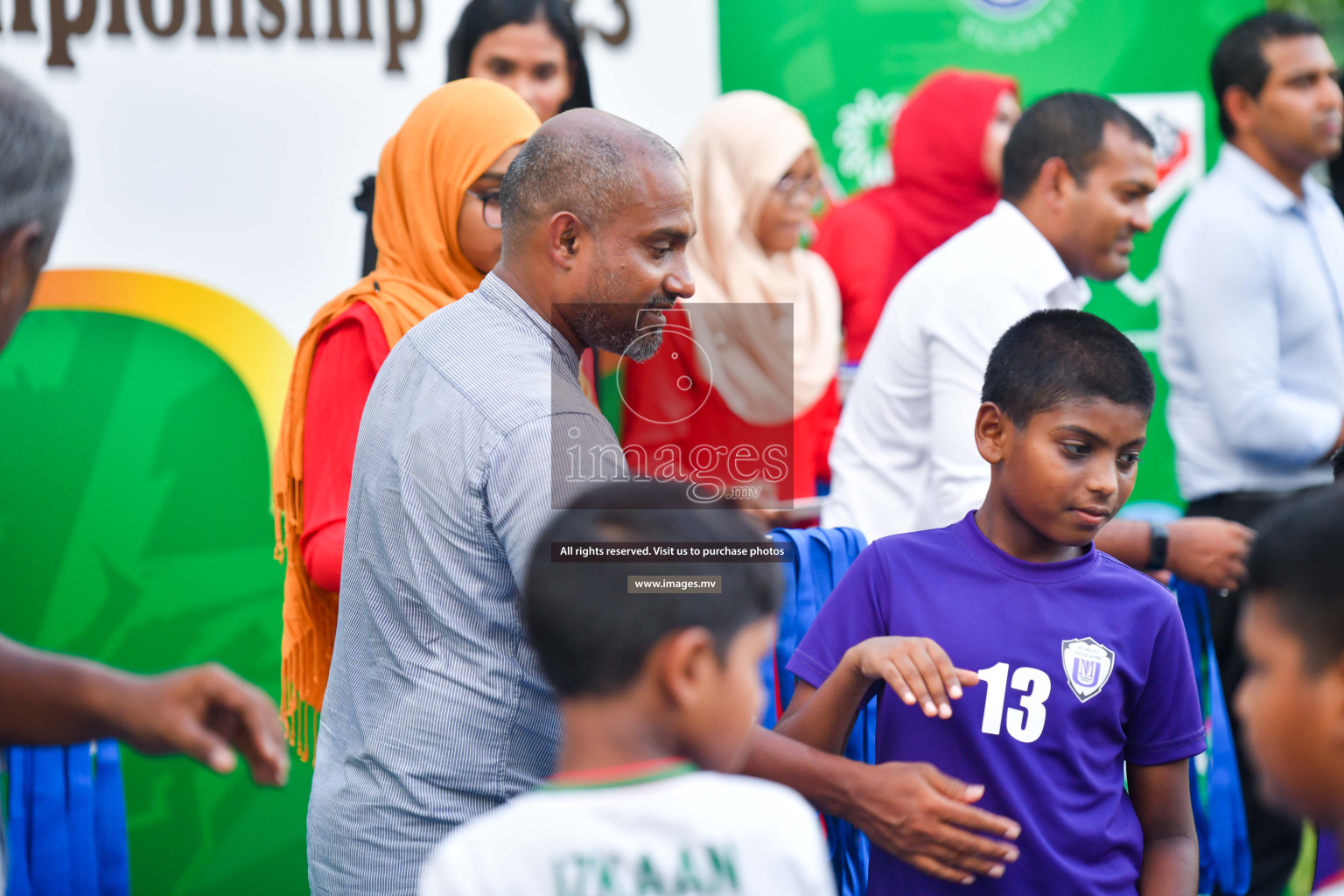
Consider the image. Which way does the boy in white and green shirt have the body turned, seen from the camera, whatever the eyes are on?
away from the camera

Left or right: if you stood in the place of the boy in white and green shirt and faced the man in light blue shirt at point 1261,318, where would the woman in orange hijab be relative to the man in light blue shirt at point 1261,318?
left

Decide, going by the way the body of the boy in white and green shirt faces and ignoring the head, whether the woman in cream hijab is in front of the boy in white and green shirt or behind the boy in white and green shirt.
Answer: in front

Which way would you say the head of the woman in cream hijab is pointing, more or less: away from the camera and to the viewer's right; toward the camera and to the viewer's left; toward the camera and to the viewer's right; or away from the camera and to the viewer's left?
toward the camera and to the viewer's right

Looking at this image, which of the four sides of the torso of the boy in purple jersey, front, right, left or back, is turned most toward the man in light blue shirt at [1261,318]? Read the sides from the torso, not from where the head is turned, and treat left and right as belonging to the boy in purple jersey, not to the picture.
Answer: back

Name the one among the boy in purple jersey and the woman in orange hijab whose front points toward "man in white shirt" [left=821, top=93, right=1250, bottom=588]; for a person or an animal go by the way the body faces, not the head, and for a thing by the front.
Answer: the woman in orange hijab

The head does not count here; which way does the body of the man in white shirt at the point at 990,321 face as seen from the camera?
to the viewer's right

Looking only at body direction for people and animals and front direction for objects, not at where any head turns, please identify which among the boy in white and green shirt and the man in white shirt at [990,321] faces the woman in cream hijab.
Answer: the boy in white and green shirt

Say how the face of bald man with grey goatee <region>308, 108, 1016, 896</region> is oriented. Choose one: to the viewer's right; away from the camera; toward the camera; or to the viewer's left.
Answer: to the viewer's right

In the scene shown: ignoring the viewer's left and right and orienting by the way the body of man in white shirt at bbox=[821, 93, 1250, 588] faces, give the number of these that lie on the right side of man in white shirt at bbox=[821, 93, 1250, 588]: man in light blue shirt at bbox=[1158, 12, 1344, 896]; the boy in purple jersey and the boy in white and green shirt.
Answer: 2

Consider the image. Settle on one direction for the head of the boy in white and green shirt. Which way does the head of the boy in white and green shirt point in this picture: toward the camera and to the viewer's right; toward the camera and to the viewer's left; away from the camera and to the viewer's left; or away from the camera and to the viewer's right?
away from the camera and to the viewer's right

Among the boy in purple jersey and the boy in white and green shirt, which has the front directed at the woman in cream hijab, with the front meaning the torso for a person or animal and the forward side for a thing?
the boy in white and green shirt

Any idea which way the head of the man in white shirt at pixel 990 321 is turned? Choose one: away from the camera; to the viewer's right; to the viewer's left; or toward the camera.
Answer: to the viewer's right

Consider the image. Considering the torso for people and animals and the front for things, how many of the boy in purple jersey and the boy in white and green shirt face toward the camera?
1

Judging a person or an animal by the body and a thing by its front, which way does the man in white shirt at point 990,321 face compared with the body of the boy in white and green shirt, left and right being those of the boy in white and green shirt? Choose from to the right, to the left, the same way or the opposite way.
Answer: to the right

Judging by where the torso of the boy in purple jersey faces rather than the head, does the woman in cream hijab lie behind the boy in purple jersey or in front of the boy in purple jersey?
behind

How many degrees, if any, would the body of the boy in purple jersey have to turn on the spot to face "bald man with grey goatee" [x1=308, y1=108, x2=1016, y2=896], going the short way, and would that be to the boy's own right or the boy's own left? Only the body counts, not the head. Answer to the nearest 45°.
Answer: approximately 45° to the boy's own right
